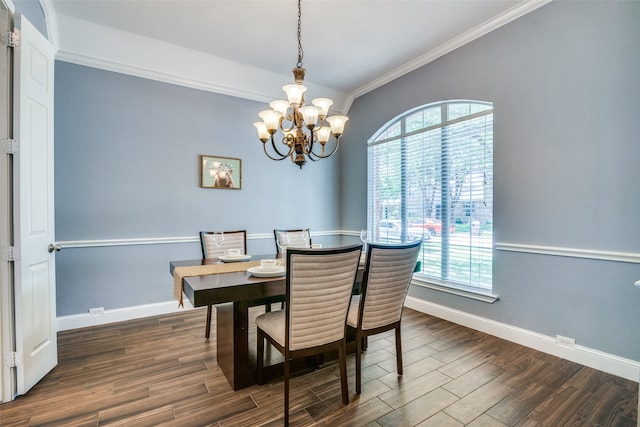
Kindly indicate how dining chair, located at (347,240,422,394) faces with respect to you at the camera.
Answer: facing away from the viewer and to the left of the viewer

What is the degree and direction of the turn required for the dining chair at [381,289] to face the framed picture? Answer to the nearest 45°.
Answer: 0° — it already faces it

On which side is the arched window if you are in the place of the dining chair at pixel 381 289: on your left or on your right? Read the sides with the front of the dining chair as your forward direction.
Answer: on your right

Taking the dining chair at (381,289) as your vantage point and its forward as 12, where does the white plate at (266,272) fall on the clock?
The white plate is roughly at 10 o'clock from the dining chair.

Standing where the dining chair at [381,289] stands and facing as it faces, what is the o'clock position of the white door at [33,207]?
The white door is roughly at 10 o'clock from the dining chair.

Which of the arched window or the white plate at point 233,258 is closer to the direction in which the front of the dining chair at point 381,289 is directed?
the white plate

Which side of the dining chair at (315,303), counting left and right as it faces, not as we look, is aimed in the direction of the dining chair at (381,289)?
right

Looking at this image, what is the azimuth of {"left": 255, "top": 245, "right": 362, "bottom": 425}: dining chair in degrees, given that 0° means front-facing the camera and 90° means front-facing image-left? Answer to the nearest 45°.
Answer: approximately 135°
